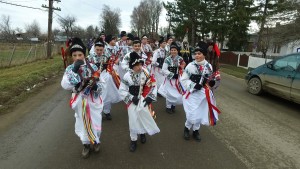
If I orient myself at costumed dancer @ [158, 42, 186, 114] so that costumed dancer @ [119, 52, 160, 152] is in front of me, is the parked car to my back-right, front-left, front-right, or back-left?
back-left

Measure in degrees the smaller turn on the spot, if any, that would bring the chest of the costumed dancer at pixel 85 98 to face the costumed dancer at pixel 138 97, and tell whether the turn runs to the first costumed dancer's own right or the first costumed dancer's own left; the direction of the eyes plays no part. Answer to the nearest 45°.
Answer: approximately 90° to the first costumed dancer's own left

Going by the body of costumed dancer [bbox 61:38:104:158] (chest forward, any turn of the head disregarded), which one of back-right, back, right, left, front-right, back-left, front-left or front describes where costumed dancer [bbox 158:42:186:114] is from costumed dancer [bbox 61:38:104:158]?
back-left

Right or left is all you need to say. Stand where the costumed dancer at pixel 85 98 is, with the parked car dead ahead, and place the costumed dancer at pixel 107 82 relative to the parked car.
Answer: left
